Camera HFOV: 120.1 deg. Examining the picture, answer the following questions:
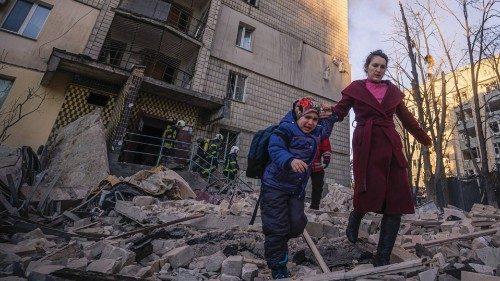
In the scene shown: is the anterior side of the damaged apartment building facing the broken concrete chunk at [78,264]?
yes

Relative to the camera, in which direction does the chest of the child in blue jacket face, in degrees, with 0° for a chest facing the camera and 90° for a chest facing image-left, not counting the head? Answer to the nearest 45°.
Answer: approximately 315°

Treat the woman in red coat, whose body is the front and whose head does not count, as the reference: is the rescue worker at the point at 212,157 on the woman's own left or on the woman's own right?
on the woman's own right

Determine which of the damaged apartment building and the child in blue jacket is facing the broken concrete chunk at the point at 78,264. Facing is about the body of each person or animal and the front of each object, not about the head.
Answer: the damaged apartment building

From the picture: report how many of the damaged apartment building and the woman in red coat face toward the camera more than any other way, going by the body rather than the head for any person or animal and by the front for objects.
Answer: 2

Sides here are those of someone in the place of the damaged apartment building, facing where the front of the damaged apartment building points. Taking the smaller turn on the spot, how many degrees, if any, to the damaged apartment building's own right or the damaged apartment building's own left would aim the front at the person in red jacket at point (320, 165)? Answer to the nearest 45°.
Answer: approximately 45° to the damaged apartment building's own left

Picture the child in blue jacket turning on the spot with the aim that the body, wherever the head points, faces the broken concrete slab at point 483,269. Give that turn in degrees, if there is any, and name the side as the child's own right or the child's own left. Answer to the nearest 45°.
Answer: approximately 45° to the child's own left

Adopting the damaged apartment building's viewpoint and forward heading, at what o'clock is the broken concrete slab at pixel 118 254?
The broken concrete slab is roughly at 12 o'clock from the damaged apartment building.

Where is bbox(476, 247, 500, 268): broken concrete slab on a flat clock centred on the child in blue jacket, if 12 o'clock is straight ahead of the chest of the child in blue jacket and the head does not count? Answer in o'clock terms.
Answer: The broken concrete slab is roughly at 10 o'clock from the child in blue jacket.
